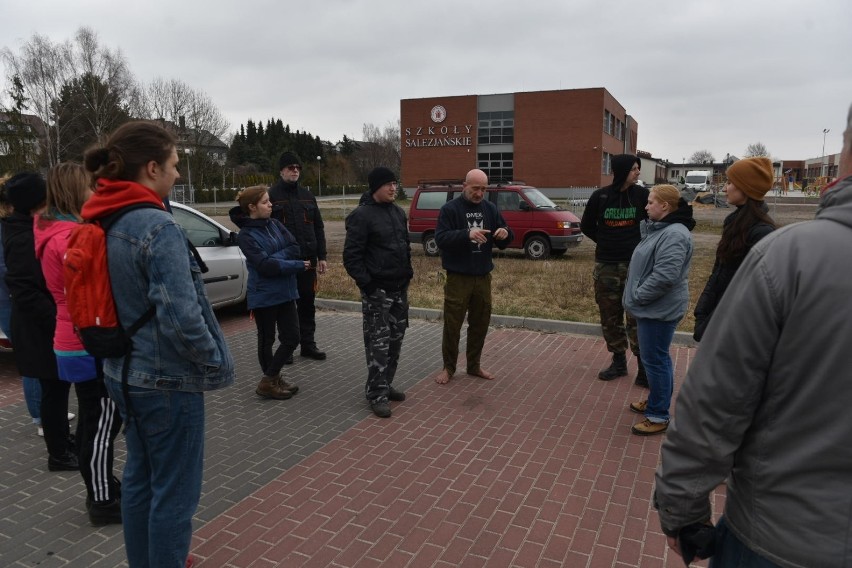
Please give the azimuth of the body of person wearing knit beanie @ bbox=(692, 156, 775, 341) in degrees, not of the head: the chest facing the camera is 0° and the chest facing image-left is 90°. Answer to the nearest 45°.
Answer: approximately 90°

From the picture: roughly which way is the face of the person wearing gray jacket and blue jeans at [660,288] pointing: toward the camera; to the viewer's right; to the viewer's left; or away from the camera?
to the viewer's left

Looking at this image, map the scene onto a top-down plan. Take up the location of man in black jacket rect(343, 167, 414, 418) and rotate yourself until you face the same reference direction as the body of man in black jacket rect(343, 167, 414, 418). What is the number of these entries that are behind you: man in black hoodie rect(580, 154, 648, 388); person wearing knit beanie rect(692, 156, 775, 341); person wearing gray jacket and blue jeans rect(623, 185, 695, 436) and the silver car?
1

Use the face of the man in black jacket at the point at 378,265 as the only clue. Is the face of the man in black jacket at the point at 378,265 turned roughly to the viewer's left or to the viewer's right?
to the viewer's right

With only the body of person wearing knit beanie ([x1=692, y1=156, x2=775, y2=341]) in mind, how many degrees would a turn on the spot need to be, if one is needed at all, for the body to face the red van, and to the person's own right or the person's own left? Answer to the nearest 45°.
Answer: approximately 45° to the person's own right

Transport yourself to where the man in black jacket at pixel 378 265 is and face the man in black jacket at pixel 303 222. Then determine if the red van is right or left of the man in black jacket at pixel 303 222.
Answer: right

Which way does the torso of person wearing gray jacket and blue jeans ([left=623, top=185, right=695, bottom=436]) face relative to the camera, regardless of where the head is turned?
to the viewer's left

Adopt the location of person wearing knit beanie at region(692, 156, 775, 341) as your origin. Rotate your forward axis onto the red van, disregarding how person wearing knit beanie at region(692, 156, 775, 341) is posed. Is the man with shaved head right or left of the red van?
left

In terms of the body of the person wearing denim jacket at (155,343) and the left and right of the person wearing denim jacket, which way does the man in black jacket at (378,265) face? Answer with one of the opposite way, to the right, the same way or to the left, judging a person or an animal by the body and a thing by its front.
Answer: to the right

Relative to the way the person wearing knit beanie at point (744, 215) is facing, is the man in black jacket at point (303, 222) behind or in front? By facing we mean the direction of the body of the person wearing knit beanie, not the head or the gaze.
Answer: in front

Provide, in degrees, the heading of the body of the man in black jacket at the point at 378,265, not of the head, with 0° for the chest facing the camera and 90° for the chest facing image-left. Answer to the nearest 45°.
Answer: approximately 315°

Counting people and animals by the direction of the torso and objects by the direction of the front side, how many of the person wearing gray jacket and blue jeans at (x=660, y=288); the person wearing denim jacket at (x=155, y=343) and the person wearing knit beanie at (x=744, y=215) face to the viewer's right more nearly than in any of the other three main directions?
1

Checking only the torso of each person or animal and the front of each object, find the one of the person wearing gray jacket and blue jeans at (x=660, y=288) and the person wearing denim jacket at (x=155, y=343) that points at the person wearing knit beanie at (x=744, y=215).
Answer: the person wearing denim jacket at (x=155, y=343)

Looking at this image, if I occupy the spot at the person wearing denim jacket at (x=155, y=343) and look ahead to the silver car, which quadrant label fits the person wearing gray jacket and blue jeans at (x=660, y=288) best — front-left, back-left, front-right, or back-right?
front-right

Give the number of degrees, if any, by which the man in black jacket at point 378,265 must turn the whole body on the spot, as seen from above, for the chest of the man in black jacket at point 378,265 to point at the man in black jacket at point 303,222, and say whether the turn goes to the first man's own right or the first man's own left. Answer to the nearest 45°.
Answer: approximately 180°

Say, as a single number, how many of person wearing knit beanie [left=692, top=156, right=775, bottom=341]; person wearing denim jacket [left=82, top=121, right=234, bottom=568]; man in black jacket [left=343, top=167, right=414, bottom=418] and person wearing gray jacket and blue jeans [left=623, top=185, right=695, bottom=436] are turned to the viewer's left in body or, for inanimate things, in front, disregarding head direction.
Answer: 2

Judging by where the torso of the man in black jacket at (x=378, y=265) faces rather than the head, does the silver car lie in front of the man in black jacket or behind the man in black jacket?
behind

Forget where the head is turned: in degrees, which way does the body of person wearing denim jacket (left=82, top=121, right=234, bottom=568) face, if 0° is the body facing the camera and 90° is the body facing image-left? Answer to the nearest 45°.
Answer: approximately 270°
